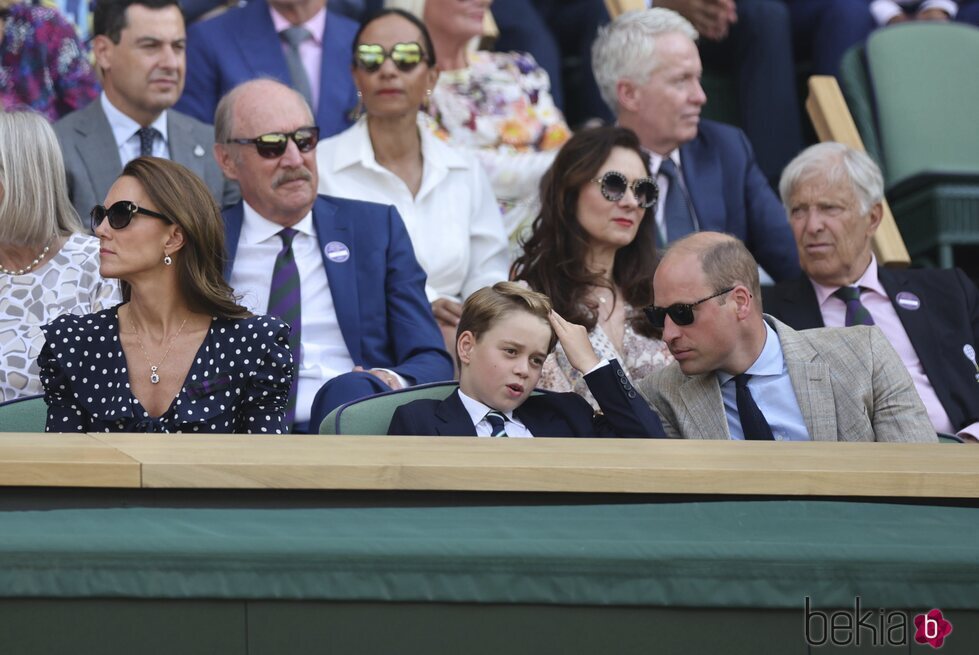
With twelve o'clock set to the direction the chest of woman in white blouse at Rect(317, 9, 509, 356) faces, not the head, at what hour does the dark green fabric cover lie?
The dark green fabric cover is roughly at 12 o'clock from the woman in white blouse.

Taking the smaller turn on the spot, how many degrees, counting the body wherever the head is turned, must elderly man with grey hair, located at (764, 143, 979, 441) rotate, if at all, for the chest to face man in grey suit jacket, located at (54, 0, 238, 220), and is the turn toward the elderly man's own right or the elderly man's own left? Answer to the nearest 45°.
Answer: approximately 45° to the elderly man's own right

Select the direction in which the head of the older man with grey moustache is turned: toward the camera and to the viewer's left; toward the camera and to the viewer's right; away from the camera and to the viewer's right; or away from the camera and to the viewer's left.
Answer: toward the camera and to the viewer's right

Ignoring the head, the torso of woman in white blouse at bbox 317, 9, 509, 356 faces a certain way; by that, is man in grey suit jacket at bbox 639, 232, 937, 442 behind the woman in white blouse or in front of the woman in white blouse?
in front

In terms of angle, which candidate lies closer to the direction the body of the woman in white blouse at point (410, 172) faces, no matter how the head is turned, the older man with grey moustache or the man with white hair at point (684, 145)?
the older man with grey moustache

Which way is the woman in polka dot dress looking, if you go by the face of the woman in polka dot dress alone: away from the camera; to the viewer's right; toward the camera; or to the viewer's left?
to the viewer's left

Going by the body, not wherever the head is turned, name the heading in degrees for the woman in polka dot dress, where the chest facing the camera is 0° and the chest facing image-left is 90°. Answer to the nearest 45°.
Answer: approximately 0°

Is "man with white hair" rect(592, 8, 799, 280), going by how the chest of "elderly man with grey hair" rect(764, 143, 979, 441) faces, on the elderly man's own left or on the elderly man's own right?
on the elderly man's own right

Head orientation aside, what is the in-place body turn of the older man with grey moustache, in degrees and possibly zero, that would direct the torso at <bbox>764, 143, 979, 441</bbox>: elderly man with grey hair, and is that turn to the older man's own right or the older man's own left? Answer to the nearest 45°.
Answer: approximately 135° to the older man's own left

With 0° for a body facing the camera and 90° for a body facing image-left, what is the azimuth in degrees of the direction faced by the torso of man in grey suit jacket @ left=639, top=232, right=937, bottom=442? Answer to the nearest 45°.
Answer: approximately 45°

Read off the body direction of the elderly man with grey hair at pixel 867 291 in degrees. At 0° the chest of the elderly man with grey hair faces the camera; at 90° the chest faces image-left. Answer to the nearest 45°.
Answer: approximately 45°

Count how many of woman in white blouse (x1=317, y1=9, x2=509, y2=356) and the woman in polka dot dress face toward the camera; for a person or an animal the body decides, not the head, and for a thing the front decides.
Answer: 2
